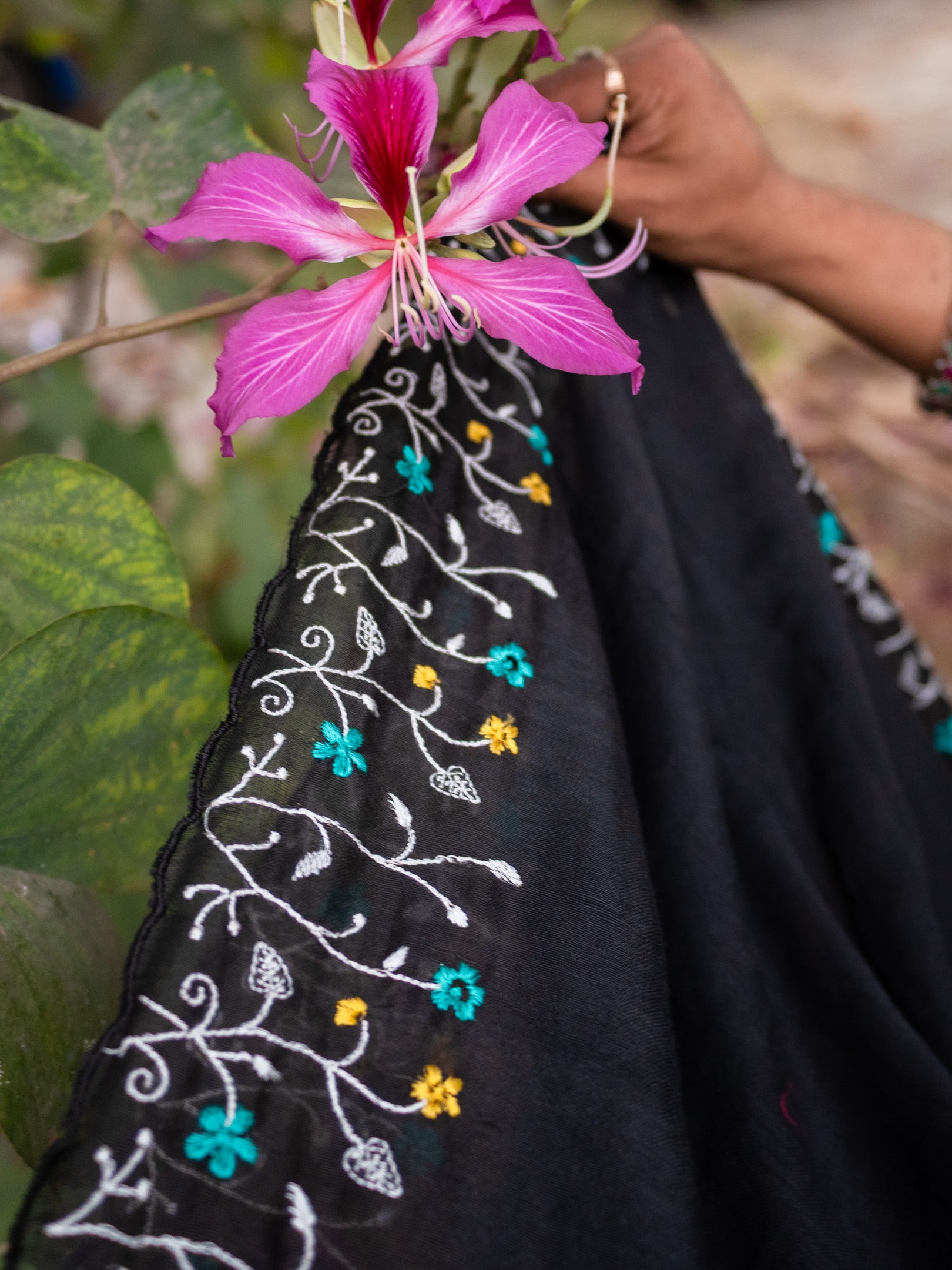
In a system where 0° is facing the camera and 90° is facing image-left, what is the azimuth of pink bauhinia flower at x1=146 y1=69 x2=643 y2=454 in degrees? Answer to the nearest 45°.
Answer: approximately 0°
